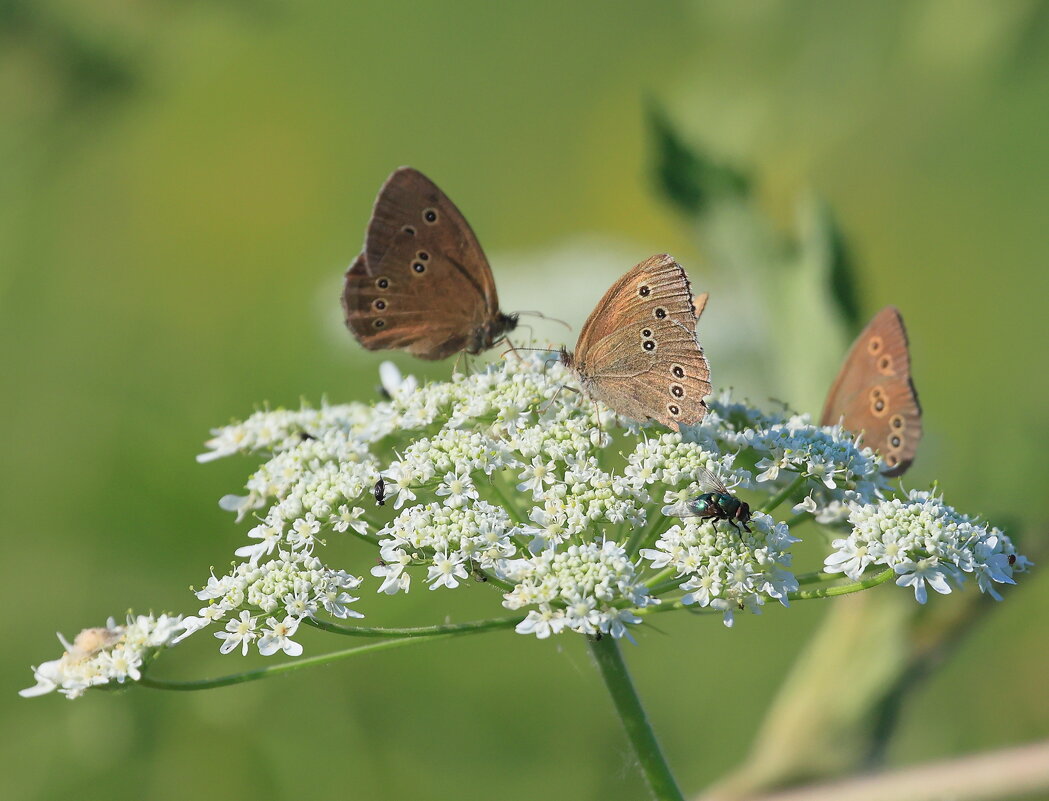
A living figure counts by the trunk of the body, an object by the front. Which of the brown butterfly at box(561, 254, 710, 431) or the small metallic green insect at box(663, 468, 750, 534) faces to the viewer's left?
the brown butterfly

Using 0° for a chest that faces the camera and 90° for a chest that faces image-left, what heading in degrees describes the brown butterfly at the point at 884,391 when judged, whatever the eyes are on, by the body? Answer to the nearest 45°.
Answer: approximately 90°

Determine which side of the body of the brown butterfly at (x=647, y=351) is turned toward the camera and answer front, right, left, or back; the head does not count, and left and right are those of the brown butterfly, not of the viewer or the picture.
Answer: left

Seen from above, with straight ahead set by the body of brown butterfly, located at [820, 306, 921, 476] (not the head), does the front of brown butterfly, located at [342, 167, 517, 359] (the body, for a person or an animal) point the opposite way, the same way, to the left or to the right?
the opposite way

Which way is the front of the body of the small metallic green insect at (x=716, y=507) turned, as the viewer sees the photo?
to the viewer's right

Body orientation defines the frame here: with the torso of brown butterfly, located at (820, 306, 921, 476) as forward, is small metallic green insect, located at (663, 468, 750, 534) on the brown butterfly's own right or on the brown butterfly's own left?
on the brown butterfly's own left

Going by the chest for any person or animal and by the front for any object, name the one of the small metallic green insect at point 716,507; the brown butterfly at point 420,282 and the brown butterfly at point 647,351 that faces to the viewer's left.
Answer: the brown butterfly at point 647,351

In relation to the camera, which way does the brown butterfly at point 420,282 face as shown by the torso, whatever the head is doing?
to the viewer's right
